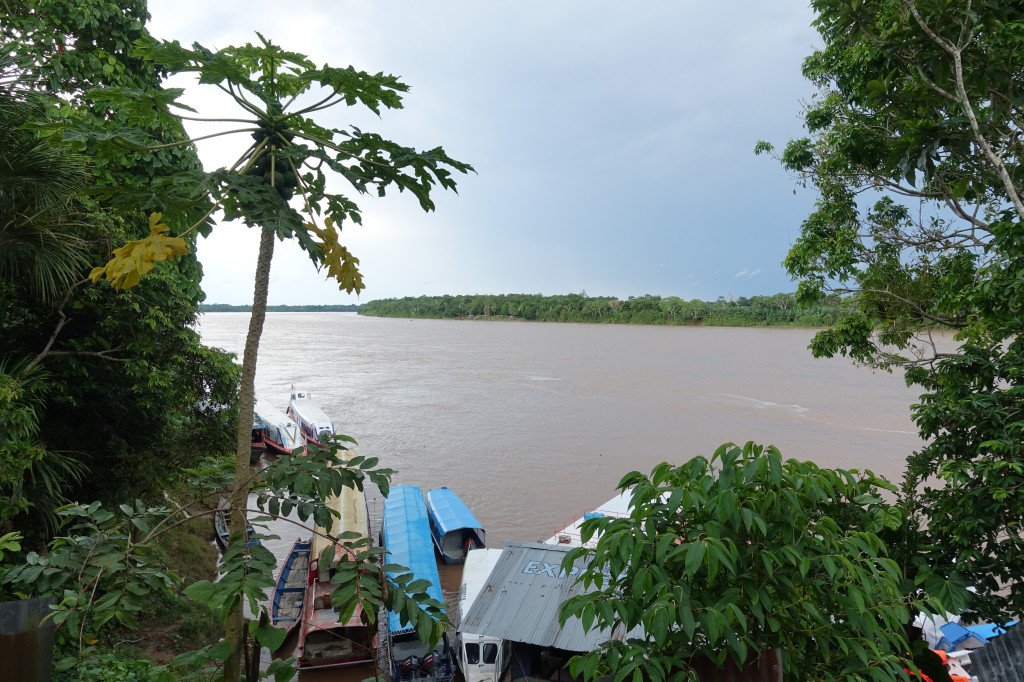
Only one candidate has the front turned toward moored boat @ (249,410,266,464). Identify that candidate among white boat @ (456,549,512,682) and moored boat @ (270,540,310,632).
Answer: moored boat @ (270,540,310,632)

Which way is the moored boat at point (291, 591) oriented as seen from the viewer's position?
away from the camera

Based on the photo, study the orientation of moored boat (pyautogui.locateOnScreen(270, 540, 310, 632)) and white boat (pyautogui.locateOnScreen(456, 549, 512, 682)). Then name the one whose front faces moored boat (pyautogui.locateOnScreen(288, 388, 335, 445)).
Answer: moored boat (pyautogui.locateOnScreen(270, 540, 310, 632))

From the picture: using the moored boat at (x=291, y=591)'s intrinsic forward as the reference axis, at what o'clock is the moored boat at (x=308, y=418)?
the moored boat at (x=308, y=418) is roughly at 12 o'clock from the moored boat at (x=291, y=591).

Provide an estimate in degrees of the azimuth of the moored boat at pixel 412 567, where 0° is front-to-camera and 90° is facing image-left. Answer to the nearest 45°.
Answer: approximately 180°

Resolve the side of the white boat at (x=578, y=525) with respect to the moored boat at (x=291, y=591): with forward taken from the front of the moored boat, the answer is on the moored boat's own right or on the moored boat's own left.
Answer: on the moored boat's own right

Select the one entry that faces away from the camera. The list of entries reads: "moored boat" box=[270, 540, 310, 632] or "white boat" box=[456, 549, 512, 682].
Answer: the moored boat

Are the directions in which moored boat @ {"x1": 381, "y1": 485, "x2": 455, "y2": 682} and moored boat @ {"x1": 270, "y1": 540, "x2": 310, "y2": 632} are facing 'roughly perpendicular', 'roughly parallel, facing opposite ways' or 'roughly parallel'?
roughly parallel

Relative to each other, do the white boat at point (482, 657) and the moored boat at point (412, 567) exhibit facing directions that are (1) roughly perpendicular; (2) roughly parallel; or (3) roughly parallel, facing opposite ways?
roughly parallel, facing opposite ways
